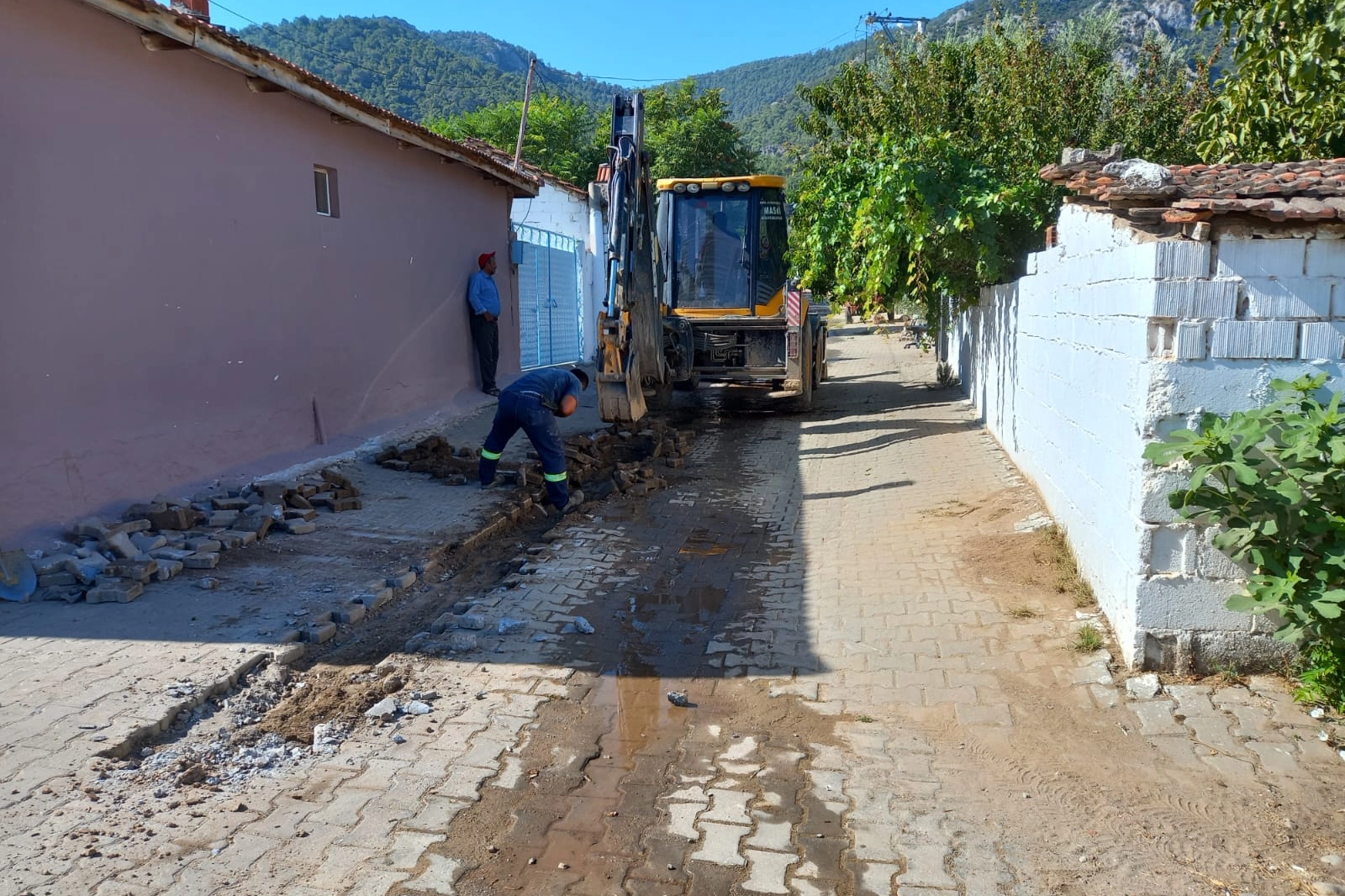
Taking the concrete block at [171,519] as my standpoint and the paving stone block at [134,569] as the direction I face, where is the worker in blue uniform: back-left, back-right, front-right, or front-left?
back-left

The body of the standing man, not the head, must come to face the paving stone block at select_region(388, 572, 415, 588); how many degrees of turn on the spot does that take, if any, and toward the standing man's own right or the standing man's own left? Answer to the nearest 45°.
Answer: approximately 90° to the standing man's own right

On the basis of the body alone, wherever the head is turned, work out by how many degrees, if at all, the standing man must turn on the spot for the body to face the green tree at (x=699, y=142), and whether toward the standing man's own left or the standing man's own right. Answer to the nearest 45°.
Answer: approximately 90° to the standing man's own left

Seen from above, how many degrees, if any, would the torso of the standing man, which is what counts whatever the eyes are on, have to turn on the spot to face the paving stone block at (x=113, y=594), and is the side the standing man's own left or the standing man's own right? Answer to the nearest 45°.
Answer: approximately 90° to the standing man's own right

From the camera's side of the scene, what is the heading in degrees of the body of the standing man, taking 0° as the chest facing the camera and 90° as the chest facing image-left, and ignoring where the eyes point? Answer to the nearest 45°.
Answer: approximately 270°

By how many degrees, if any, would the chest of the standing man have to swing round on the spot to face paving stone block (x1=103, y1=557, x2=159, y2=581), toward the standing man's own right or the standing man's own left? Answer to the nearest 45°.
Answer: approximately 90° to the standing man's own right

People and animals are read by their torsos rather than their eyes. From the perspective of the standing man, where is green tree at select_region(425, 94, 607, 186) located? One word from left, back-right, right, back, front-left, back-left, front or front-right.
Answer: left

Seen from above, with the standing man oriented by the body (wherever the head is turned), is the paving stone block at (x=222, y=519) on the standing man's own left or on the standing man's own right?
on the standing man's own right

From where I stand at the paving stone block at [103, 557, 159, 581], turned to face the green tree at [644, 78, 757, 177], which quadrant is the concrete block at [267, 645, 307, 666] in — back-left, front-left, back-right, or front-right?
back-right

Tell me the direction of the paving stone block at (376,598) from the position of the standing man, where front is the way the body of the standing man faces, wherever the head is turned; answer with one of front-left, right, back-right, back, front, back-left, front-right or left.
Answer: right

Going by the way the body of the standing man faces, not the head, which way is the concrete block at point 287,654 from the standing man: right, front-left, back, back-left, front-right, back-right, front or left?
right

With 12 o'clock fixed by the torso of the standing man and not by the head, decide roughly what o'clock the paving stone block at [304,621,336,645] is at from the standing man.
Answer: The paving stone block is roughly at 3 o'clock from the standing man.

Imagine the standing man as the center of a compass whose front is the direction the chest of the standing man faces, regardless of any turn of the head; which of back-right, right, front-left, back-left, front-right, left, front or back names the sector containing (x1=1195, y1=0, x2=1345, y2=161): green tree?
front-right
